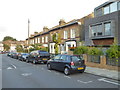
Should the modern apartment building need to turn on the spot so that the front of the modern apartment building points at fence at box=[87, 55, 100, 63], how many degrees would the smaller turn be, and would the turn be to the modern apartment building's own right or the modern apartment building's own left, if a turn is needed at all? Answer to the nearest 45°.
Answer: approximately 45° to the modern apartment building's own left

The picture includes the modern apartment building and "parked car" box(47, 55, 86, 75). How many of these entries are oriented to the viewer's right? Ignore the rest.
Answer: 0

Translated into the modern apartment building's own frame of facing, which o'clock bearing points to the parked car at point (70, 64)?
The parked car is roughly at 11 o'clock from the modern apartment building.

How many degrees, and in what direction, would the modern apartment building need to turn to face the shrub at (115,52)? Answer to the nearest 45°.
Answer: approximately 45° to its left

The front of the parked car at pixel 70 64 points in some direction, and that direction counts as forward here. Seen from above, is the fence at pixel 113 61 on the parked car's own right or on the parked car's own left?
on the parked car's own right

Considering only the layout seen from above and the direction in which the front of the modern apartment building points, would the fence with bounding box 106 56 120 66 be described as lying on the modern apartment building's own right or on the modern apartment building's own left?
on the modern apartment building's own left

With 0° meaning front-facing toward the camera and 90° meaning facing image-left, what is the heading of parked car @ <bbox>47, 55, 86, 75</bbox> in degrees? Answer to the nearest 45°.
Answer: approximately 135°

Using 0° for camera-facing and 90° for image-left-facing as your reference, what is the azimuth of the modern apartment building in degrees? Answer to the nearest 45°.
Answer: approximately 45°

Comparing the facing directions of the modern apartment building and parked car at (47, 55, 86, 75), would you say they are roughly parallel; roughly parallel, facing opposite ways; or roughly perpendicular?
roughly perpendicular
